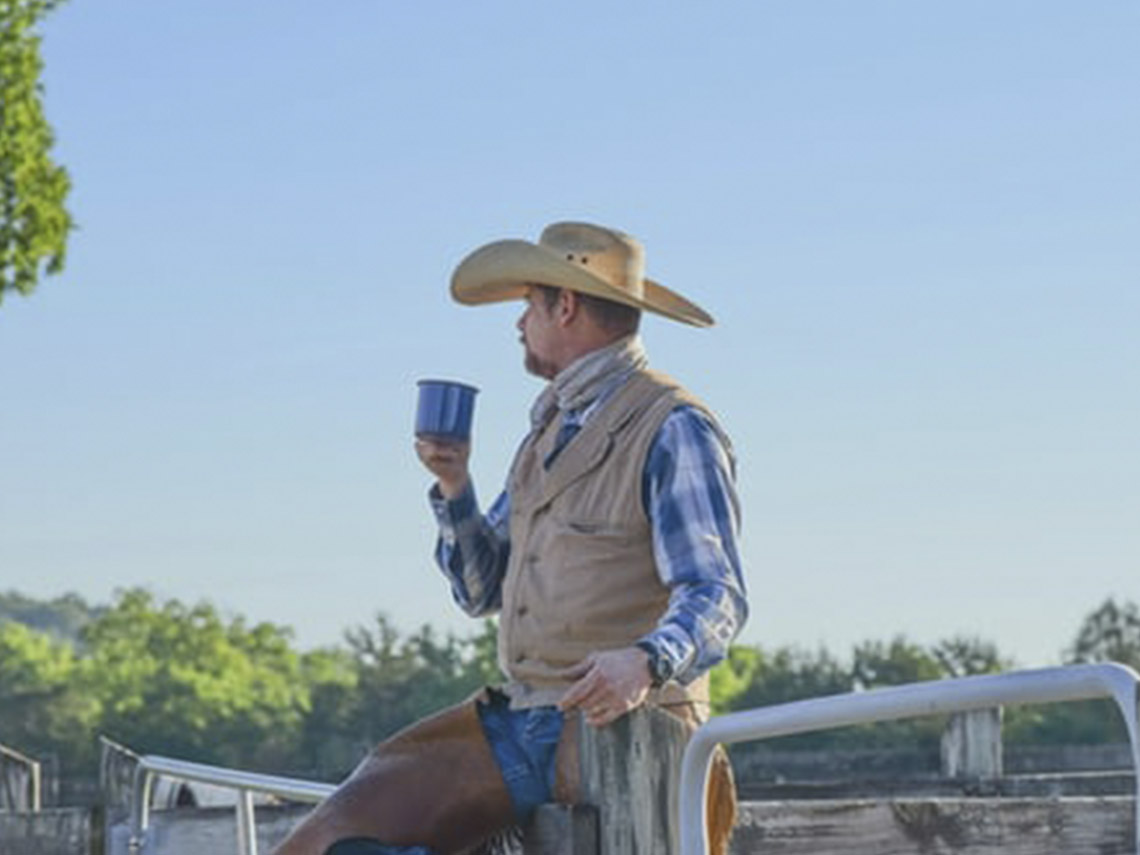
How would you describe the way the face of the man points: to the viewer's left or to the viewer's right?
to the viewer's left

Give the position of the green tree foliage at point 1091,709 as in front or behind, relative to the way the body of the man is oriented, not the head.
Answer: behind

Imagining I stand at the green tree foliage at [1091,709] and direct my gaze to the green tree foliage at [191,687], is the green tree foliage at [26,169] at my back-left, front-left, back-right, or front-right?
front-left

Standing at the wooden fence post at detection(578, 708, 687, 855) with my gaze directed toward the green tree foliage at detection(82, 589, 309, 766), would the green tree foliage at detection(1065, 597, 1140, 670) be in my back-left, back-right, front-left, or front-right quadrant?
front-right

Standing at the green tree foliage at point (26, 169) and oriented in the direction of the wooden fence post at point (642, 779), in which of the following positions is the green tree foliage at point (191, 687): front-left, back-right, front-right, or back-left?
back-left

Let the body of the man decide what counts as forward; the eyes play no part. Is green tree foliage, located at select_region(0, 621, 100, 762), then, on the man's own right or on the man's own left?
on the man's own right

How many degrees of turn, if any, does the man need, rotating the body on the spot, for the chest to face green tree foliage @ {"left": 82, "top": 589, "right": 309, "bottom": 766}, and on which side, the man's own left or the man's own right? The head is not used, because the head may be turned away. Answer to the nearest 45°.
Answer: approximately 135° to the man's own right

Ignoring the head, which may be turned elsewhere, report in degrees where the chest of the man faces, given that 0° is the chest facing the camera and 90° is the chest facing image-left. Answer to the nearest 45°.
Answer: approximately 45°

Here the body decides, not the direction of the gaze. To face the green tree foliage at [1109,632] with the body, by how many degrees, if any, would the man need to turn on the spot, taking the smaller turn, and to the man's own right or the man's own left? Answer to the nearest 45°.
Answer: approximately 135° to the man's own right
